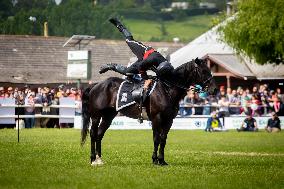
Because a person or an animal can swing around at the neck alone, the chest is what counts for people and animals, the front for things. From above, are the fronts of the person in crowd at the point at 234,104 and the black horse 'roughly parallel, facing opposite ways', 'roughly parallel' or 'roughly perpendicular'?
roughly perpendicular

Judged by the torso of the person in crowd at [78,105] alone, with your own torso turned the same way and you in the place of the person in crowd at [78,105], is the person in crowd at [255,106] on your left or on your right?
on your left

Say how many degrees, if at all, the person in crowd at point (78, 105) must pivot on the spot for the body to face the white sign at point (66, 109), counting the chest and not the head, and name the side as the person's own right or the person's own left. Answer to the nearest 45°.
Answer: approximately 90° to the person's own right

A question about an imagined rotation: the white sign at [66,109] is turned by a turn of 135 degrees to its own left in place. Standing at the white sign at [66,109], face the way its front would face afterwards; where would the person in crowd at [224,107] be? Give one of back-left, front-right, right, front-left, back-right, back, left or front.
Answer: front-right

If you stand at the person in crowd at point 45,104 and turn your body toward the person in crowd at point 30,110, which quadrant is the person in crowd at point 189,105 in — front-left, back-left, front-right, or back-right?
back-left

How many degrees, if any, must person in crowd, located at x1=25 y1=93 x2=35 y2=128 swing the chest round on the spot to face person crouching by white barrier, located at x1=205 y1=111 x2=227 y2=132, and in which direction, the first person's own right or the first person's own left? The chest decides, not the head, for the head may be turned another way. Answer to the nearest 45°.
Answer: approximately 90° to the first person's own left

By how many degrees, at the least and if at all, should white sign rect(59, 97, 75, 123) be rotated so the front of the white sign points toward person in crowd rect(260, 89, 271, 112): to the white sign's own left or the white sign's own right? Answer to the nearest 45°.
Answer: approximately 90° to the white sign's own left

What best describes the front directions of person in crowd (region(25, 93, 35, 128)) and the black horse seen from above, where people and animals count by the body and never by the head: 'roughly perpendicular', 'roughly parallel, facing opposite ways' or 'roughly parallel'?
roughly perpendicular

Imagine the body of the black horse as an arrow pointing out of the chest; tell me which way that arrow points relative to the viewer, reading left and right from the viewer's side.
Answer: facing to the right of the viewer

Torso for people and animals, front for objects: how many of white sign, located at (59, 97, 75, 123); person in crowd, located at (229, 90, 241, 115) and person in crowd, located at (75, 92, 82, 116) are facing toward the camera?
3
